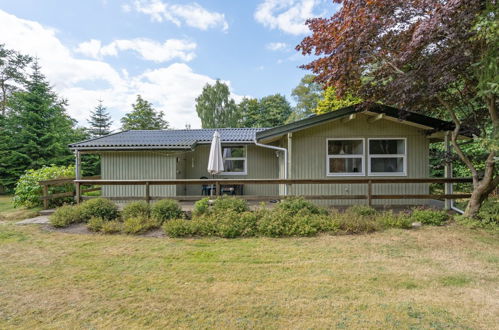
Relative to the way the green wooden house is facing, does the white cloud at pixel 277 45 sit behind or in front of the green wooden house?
behind

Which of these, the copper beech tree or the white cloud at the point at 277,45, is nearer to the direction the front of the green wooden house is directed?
the copper beech tree

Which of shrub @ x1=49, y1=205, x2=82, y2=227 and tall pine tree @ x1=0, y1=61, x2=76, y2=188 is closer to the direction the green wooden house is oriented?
the shrub

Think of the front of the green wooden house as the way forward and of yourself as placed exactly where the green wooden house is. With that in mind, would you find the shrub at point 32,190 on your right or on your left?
on your right

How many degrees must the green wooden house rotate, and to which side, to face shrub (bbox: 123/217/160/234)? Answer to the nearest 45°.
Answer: approximately 45° to its right

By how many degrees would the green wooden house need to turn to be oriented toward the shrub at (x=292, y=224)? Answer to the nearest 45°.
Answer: approximately 45° to its right

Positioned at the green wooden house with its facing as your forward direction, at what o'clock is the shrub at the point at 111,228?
The shrub is roughly at 2 o'clock from the green wooden house.

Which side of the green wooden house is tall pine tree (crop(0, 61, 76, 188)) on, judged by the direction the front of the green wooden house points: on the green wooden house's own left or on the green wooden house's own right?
on the green wooden house's own right

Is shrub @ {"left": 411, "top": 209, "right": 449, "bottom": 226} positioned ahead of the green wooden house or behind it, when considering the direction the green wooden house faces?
ahead

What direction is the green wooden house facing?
toward the camera

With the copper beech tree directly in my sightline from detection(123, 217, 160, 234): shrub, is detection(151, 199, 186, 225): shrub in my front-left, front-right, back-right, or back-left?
front-left

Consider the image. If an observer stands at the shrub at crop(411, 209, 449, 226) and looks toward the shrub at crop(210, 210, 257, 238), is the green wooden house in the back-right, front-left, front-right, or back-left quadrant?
front-right
